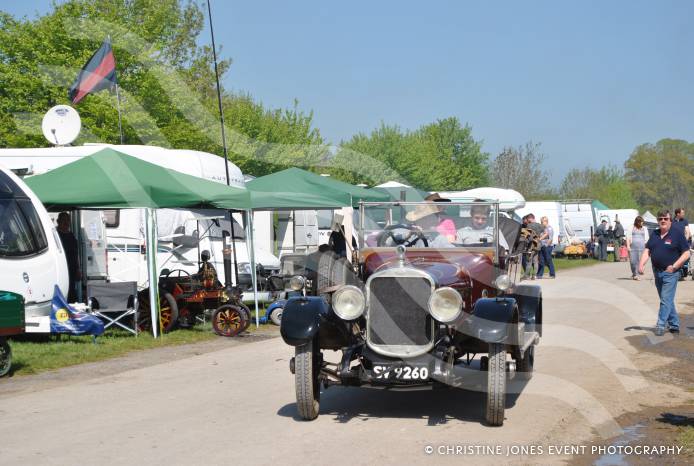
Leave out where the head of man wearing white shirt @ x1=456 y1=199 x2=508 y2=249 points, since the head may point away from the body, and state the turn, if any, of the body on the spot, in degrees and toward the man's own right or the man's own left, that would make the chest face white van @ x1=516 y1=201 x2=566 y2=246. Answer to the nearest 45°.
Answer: approximately 180°

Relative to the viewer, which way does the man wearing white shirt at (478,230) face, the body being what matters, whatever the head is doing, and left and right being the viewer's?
facing the viewer

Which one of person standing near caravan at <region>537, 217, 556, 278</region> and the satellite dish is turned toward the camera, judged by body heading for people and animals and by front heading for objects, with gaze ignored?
the satellite dish

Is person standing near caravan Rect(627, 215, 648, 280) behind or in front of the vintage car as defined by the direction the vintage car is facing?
behind

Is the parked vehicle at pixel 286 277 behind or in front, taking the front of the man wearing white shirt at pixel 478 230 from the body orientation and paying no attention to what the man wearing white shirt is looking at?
behind

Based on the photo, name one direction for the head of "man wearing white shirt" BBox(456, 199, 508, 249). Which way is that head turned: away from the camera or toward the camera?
toward the camera

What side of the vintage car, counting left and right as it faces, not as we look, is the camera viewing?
front

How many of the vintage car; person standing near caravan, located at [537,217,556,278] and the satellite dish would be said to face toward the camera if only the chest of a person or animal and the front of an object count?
2
